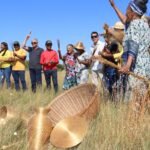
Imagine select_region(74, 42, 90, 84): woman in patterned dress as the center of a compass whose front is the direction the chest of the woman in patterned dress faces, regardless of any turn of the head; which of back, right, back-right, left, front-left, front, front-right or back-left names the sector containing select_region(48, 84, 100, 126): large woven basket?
front-left

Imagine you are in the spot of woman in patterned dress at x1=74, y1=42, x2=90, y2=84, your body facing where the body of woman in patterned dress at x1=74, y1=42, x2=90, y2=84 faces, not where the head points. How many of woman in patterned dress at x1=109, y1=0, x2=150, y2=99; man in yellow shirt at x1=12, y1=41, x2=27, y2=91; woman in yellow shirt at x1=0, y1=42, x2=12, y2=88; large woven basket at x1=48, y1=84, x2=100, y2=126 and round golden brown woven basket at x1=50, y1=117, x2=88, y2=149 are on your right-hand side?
2

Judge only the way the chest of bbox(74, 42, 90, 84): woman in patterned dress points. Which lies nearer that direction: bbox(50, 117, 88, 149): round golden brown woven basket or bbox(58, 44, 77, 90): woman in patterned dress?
the round golden brown woven basket

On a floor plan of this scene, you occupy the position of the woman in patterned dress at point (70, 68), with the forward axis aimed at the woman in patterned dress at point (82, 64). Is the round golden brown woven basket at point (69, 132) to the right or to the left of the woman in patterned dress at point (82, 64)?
right

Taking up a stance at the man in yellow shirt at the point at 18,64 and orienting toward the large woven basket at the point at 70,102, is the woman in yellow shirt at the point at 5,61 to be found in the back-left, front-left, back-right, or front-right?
back-right

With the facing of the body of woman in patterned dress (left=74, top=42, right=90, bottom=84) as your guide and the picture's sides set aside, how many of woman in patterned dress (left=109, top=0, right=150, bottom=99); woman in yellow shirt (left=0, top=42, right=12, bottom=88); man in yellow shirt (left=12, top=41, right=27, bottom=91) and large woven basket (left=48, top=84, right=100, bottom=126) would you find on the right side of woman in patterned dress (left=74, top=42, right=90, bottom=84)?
2

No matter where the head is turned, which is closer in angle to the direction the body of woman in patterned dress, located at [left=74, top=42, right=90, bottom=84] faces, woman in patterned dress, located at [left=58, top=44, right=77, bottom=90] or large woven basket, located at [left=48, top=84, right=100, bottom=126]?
the large woven basket

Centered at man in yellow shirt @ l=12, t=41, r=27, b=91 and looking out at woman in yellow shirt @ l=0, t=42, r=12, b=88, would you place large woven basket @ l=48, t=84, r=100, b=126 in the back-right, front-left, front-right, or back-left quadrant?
back-left

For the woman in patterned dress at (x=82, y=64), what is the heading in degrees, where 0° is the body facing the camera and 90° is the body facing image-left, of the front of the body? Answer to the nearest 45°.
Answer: approximately 45°

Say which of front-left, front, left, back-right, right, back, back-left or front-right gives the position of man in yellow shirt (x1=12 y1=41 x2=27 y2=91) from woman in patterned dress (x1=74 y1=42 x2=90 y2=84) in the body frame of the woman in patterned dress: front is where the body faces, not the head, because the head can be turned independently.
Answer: right

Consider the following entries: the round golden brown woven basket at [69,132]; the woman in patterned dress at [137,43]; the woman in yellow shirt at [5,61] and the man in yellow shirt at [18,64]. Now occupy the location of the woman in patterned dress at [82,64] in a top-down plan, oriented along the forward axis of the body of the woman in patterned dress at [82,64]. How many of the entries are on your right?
2

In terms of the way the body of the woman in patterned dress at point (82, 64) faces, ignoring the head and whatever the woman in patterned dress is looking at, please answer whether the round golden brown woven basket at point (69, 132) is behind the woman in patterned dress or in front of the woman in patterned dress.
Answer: in front

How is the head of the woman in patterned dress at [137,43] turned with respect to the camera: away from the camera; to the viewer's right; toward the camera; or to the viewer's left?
to the viewer's left

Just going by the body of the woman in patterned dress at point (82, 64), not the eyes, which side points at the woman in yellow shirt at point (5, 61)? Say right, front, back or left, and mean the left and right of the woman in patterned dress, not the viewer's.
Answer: right
